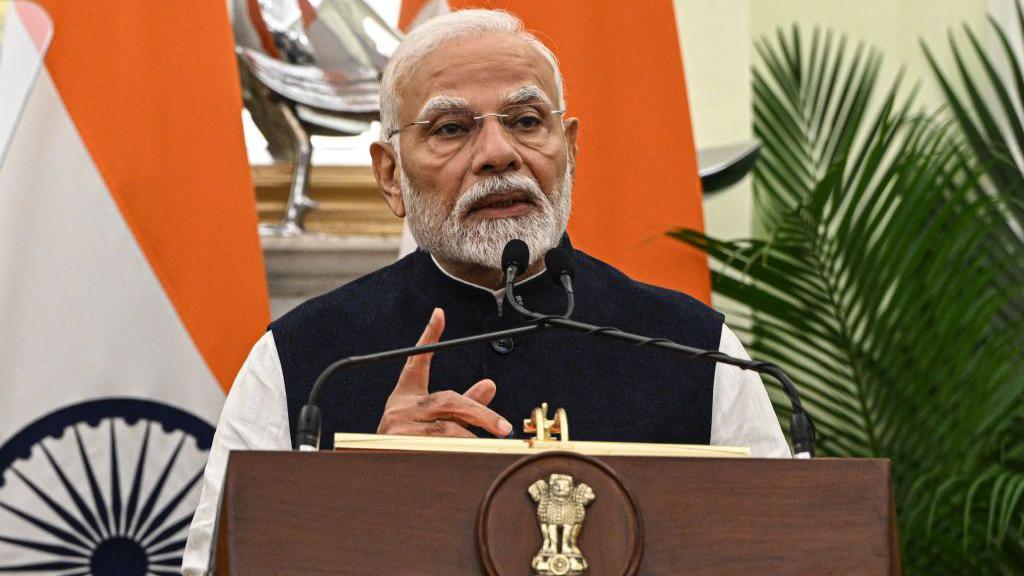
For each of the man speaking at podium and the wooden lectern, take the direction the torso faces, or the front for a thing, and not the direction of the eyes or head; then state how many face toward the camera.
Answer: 2

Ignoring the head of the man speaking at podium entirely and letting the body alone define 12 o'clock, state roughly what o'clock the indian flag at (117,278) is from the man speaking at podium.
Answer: The indian flag is roughly at 4 o'clock from the man speaking at podium.

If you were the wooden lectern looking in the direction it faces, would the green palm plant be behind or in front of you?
behind

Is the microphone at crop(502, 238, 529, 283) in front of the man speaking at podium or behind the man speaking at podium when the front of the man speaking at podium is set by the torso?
in front

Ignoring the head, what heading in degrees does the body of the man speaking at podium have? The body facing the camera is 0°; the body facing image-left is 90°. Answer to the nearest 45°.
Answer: approximately 0°

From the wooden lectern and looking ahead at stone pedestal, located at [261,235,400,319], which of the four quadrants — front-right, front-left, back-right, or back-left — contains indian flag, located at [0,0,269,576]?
front-left

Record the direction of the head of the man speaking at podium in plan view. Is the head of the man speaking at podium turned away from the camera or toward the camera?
toward the camera

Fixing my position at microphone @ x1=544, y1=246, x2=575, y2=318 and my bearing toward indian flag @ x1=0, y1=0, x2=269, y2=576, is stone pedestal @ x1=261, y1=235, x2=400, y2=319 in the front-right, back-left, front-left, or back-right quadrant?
front-right

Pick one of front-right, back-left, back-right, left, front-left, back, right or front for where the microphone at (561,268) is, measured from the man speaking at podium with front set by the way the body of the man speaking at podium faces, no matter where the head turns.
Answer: front

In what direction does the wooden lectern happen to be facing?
toward the camera

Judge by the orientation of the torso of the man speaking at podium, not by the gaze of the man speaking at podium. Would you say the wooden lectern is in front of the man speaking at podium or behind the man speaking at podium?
in front

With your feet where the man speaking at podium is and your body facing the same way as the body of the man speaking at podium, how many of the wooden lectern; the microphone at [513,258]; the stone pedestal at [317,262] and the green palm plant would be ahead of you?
2

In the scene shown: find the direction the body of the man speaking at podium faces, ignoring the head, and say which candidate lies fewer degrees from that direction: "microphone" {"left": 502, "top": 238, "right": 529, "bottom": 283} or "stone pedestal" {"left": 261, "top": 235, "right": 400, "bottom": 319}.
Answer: the microphone

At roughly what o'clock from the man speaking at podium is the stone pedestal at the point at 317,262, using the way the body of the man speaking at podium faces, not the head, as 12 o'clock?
The stone pedestal is roughly at 5 o'clock from the man speaking at podium.

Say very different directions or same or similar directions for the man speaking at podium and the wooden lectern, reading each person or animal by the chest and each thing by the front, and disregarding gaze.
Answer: same or similar directions
